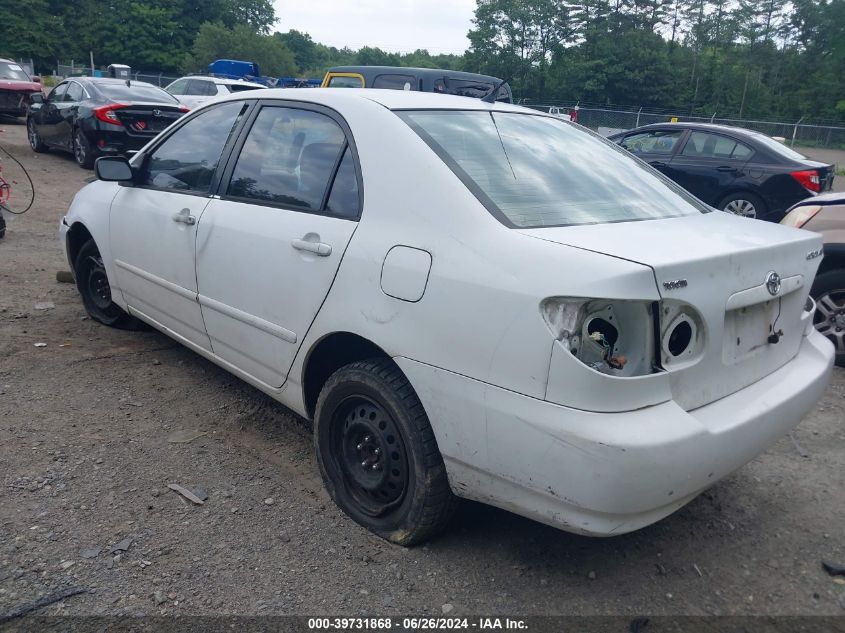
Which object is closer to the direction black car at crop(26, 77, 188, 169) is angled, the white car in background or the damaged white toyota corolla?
the white car in background

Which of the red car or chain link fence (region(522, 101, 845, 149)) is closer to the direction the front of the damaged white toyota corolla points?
the red car

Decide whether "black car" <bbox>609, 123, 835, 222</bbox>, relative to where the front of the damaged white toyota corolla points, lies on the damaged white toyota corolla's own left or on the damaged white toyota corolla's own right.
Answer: on the damaged white toyota corolla's own right

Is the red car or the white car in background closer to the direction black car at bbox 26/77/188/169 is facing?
the red car

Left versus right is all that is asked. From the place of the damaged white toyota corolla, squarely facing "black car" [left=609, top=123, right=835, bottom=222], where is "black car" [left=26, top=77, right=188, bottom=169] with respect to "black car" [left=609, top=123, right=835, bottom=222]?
left
